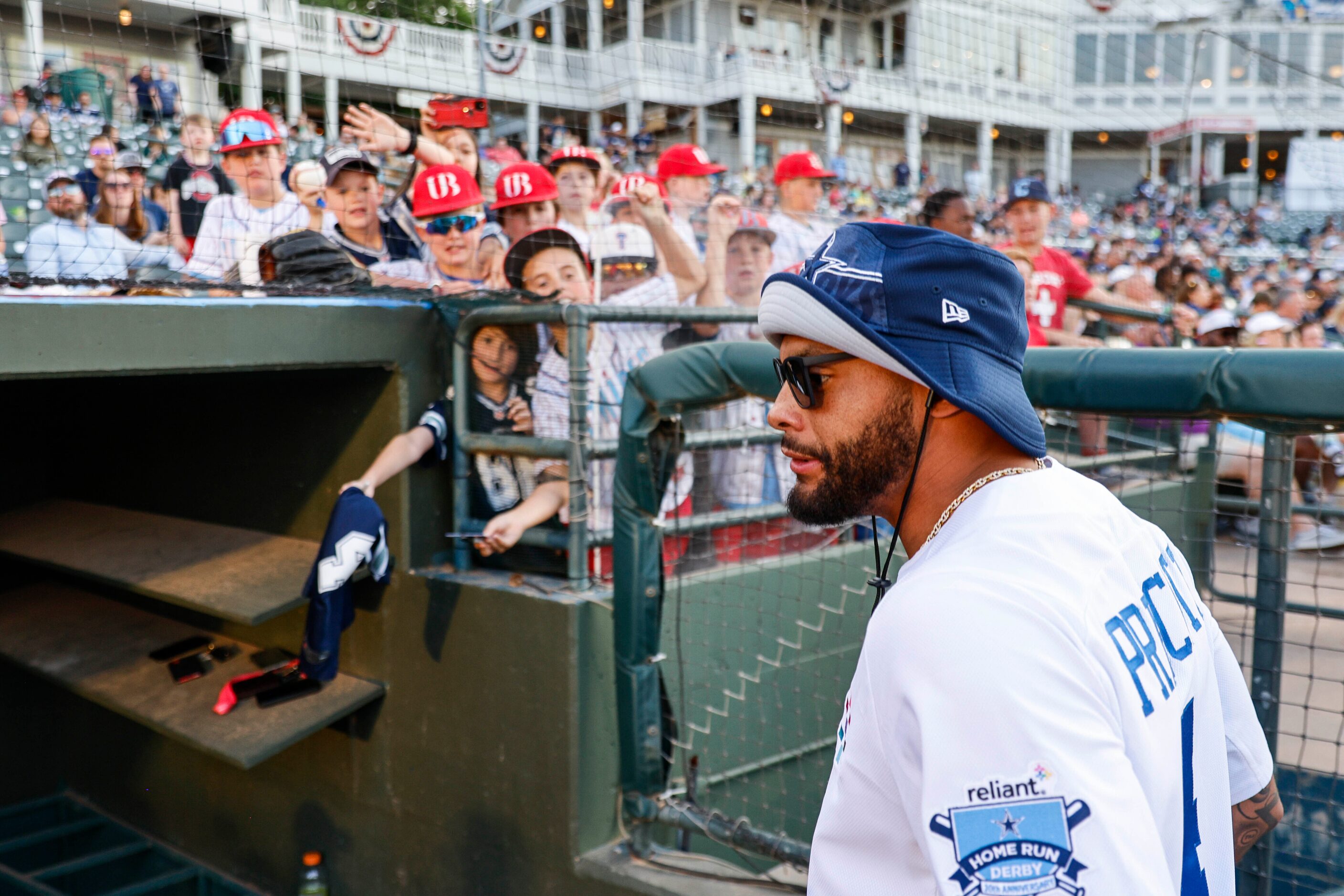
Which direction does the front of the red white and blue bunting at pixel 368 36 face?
toward the camera

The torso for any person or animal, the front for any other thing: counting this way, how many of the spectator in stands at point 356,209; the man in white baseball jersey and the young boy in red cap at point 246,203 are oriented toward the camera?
2

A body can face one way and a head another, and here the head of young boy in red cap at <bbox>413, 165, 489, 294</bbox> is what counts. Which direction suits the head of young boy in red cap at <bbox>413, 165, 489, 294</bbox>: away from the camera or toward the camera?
toward the camera

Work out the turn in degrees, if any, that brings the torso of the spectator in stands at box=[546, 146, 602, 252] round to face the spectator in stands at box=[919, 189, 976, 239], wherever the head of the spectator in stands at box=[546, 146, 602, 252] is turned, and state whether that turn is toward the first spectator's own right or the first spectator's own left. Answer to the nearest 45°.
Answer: approximately 90° to the first spectator's own left

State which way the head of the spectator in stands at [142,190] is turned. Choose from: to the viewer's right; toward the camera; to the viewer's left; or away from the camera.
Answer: toward the camera

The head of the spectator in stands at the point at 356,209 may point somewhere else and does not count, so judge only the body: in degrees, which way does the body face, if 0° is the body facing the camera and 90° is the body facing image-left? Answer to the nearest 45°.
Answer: approximately 0°

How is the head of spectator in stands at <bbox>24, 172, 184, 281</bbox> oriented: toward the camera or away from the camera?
toward the camera

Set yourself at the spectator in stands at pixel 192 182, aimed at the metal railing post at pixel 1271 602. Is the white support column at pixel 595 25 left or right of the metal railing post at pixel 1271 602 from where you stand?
left

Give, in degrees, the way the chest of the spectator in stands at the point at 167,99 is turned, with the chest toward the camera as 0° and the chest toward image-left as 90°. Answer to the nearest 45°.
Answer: approximately 0°

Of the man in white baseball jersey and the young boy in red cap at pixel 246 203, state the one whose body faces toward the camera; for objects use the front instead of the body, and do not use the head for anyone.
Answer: the young boy in red cap

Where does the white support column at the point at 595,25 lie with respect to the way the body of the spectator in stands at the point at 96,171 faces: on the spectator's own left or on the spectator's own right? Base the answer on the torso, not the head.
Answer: on the spectator's own left

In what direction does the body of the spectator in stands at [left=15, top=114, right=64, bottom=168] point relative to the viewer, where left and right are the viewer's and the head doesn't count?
facing the viewer

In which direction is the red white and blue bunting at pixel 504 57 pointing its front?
toward the camera

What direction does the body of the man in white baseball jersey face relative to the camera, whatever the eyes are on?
to the viewer's left
